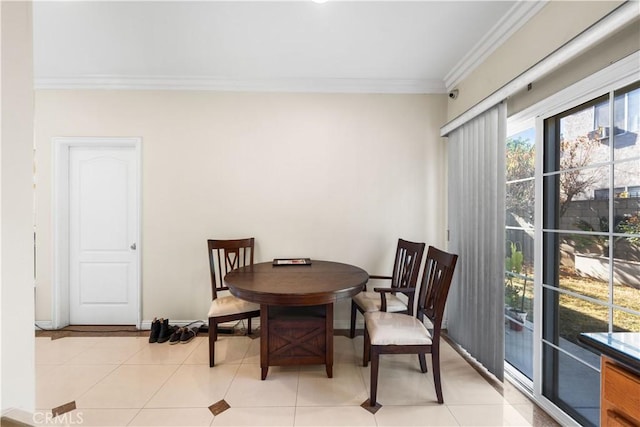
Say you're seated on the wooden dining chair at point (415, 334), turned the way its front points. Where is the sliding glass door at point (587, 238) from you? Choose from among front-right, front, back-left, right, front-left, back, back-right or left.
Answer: back

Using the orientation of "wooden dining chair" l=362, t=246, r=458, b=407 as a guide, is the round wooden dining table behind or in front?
in front

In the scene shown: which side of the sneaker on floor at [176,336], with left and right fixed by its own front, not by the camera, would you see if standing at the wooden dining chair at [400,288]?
left

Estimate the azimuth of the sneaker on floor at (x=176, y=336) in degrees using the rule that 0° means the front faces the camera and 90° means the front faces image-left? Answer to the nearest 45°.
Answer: approximately 45°

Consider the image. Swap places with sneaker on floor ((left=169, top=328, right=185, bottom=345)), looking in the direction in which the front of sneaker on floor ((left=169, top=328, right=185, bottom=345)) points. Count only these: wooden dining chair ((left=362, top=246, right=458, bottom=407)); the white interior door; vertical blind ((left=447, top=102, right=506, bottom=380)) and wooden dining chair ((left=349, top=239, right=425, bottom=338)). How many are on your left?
3

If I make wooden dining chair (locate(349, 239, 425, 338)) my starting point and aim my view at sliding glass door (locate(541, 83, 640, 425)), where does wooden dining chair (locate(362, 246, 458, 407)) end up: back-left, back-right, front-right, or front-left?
front-right

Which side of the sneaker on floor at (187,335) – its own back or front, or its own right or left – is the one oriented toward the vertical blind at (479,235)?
left

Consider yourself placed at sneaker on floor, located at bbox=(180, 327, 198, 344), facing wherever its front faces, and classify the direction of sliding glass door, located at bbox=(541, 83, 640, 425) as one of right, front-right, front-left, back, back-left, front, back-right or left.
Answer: left

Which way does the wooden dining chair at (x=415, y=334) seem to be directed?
to the viewer's left

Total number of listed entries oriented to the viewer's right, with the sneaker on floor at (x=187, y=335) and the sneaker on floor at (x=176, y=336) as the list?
0

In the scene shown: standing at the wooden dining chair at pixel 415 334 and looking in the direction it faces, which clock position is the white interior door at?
The white interior door is roughly at 12 o'clock from the wooden dining chair.

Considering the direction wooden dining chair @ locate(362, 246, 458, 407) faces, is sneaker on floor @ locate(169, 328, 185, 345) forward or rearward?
forward

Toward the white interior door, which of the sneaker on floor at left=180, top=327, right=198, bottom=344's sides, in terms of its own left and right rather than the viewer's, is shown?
right

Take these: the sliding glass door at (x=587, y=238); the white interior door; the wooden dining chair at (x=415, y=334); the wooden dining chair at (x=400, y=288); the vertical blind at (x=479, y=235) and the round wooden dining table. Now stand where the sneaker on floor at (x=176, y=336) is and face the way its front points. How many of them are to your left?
5

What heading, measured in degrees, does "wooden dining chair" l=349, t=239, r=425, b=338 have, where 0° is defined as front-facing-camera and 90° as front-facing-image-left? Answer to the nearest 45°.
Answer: approximately 45°

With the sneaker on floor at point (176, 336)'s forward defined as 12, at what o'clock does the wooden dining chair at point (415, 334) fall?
The wooden dining chair is roughly at 9 o'clock from the sneaker on floor.

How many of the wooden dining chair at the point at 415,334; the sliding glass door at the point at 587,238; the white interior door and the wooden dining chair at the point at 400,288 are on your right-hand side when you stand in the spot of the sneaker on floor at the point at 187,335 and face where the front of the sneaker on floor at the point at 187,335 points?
1

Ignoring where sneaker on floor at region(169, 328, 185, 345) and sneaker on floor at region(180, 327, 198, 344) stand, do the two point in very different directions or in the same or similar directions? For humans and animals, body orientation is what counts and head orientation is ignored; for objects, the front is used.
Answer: same or similar directions
